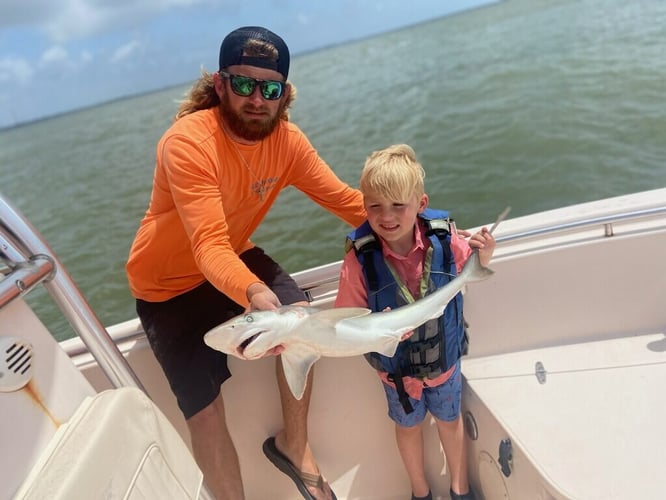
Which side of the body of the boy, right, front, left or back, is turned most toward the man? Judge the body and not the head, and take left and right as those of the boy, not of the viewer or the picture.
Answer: right

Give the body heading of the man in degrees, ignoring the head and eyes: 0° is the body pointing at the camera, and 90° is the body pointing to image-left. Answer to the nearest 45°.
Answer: approximately 315°
